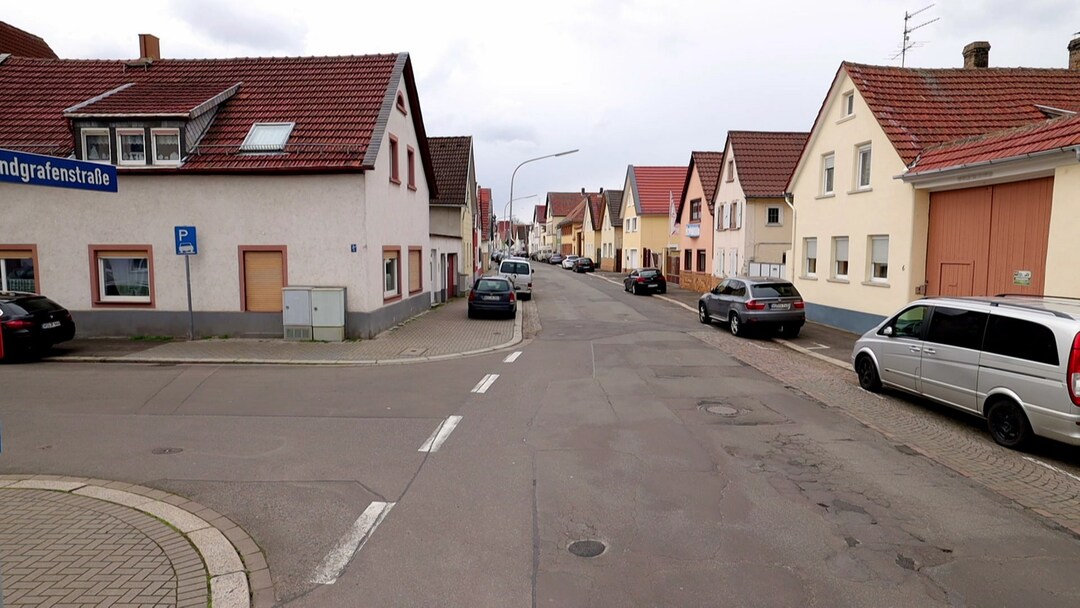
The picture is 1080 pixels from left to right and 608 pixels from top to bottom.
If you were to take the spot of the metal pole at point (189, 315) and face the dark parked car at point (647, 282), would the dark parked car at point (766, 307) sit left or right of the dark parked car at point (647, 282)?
right

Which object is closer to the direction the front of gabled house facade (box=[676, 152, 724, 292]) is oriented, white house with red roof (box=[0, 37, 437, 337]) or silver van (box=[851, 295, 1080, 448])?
the white house with red roof

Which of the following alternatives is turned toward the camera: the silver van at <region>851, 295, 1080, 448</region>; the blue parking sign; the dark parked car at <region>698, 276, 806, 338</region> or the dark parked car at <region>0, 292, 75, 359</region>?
the blue parking sign

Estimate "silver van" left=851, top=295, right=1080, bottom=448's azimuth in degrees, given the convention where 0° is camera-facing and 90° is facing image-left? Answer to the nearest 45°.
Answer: approximately 135°

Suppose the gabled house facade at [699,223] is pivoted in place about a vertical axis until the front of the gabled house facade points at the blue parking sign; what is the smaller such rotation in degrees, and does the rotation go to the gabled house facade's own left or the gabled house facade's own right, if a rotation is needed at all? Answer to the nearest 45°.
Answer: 0° — it already faces it

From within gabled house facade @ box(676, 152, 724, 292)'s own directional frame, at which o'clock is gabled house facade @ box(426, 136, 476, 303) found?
gabled house facade @ box(426, 136, 476, 303) is roughly at 12 o'clock from gabled house facade @ box(676, 152, 724, 292).

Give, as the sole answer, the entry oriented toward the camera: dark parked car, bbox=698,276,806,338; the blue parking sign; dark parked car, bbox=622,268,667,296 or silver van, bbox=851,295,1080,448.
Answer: the blue parking sign

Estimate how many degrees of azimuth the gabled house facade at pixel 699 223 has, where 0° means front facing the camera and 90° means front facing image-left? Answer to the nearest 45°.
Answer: approximately 45°

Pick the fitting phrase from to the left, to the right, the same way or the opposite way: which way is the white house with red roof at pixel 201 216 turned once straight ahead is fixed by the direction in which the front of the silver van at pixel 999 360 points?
the opposite way

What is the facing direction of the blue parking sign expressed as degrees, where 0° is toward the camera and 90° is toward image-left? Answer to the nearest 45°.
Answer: approximately 0°

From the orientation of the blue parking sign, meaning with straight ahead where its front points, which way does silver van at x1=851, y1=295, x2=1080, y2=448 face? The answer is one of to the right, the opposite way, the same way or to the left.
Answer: the opposite way
